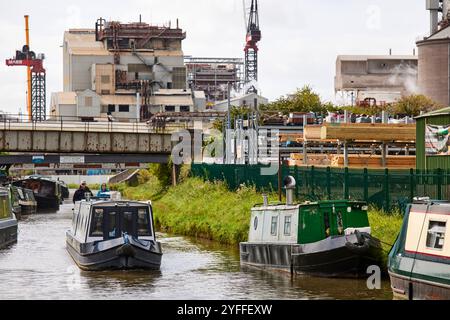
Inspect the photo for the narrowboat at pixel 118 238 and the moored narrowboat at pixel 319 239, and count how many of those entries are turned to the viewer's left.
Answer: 0

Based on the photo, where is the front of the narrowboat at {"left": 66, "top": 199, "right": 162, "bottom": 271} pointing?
toward the camera

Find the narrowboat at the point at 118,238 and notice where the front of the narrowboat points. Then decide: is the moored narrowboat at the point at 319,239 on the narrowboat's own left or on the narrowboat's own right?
on the narrowboat's own left

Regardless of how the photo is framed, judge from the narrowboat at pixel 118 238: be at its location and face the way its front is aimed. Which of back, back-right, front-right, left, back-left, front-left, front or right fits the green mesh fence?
left
